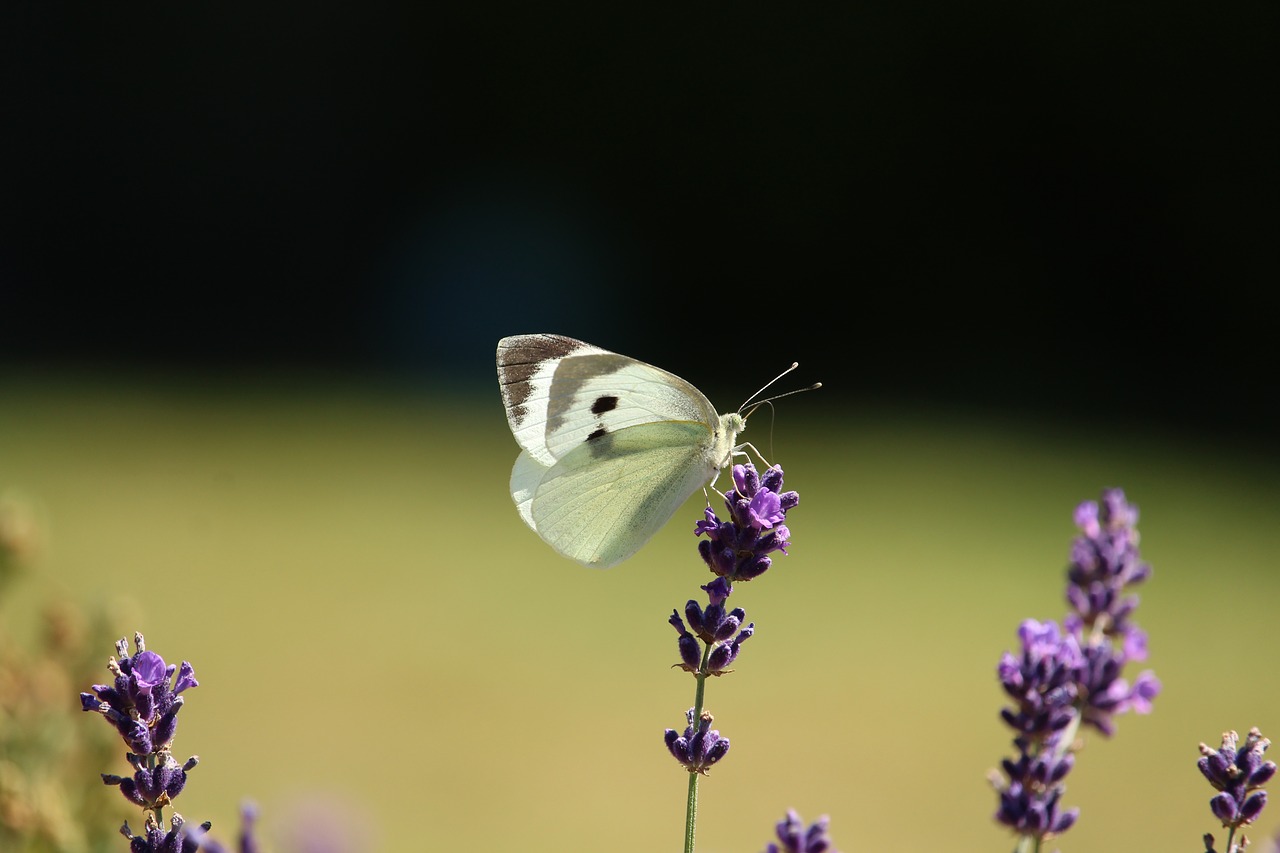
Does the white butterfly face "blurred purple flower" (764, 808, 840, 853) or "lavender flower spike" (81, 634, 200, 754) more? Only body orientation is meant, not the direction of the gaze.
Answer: the blurred purple flower

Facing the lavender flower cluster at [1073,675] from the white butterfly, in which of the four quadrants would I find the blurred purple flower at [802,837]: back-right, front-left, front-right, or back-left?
front-right

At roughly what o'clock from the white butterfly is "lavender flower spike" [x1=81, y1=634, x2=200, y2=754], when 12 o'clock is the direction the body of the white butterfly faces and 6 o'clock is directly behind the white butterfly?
The lavender flower spike is roughly at 6 o'clock from the white butterfly.

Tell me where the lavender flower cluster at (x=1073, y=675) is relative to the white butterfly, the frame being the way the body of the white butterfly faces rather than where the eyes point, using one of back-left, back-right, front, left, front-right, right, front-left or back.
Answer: front-right

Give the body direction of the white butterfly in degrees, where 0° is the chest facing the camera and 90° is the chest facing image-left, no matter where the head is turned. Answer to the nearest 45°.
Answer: approximately 270°

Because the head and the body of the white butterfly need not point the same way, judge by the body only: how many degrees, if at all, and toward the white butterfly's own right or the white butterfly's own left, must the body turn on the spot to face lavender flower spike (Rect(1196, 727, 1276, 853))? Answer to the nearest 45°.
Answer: approximately 45° to the white butterfly's own right
